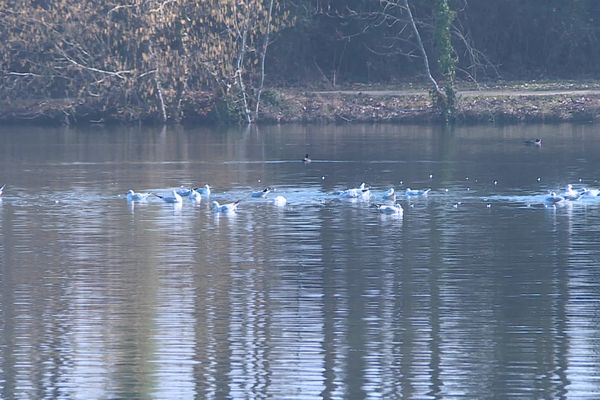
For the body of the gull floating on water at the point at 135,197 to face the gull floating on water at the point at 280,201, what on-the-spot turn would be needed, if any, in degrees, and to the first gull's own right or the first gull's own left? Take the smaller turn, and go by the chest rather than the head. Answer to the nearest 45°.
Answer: approximately 180°

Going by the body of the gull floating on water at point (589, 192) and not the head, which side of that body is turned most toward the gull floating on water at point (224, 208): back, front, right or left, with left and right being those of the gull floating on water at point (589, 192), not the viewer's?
front

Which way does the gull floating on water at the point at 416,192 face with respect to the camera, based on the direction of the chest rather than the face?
to the viewer's left

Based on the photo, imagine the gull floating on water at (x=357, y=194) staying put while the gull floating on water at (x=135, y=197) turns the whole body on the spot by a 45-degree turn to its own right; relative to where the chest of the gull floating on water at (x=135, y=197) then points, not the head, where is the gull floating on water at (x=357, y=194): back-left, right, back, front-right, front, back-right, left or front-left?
back-right

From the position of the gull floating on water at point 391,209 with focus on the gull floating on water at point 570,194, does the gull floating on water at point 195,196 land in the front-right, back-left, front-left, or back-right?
back-left

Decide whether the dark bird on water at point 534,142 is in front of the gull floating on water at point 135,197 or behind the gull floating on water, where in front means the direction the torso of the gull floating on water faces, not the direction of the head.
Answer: behind

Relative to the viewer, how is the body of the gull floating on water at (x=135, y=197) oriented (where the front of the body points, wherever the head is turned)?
to the viewer's left

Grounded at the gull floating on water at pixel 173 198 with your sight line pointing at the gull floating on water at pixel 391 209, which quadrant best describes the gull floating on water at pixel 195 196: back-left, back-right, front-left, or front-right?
front-left

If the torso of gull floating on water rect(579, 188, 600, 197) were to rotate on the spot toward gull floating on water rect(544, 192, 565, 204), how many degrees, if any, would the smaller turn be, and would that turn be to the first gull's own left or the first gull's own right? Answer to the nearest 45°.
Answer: approximately 45° to the first gull's own left

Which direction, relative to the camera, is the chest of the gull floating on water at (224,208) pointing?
to the viewer's left
